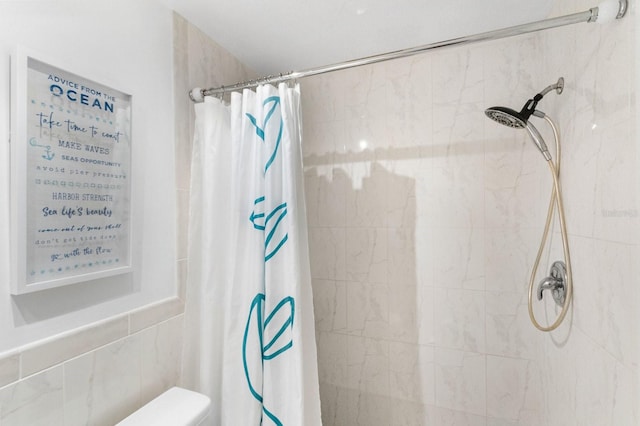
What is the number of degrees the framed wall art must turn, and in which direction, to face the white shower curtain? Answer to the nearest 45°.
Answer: approximately 45° to its left

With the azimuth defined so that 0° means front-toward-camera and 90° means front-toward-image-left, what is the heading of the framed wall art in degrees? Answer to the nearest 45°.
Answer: approximately 315°
